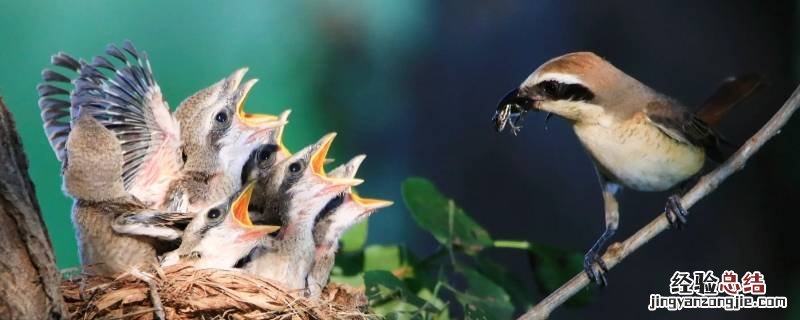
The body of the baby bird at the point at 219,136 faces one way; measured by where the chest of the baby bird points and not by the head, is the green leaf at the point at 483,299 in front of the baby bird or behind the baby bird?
in front

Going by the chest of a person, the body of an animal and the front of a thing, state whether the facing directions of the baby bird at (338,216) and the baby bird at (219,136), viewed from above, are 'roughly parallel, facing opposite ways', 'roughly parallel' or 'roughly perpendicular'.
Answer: roughly parallel

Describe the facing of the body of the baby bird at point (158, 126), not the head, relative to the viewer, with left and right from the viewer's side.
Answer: facing to the right of the viewer

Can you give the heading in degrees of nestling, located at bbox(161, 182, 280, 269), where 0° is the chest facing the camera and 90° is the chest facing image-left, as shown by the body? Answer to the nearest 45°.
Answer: approximately 270°

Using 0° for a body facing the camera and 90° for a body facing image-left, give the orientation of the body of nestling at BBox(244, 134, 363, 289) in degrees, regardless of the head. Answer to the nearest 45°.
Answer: approximately 270°

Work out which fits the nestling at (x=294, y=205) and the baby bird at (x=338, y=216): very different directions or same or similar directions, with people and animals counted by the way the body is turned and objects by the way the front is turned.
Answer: same or similar directions
